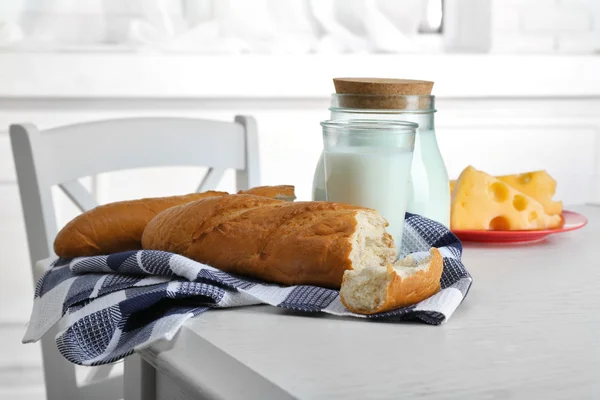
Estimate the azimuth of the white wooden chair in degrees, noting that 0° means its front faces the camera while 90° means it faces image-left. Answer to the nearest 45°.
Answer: approximately 315°

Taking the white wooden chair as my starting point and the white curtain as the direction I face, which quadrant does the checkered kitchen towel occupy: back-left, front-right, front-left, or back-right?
back-right
